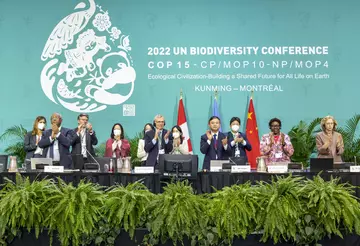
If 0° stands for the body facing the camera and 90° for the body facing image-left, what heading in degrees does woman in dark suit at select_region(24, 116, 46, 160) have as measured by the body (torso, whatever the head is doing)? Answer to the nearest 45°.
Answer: approximately 315°

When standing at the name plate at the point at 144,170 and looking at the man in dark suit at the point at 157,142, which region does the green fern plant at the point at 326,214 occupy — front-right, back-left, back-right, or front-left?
back-right

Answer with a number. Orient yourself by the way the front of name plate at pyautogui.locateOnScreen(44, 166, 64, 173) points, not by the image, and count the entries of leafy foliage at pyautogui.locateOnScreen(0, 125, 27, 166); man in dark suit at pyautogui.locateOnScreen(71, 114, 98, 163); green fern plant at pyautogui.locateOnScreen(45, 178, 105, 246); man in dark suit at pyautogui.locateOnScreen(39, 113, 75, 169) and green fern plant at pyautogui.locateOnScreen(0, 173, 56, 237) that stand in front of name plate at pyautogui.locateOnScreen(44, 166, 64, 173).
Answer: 2

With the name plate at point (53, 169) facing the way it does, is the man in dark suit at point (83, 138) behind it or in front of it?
behind

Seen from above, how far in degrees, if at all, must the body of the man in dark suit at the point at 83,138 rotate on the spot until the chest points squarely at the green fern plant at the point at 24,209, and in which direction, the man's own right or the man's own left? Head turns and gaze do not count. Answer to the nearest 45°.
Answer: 0° — they already face it

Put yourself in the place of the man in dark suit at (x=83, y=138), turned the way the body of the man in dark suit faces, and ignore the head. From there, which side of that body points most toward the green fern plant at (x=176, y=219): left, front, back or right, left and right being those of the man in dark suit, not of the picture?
front

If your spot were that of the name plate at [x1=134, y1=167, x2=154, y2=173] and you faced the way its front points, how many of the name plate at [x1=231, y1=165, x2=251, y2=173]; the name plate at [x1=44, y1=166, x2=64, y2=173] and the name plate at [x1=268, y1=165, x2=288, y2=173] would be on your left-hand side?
2

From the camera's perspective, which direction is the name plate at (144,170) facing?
toward the camera

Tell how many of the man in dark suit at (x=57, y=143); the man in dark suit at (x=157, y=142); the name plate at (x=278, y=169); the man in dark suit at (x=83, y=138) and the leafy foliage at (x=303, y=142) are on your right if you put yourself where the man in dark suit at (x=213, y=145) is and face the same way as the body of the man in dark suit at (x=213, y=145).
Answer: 3

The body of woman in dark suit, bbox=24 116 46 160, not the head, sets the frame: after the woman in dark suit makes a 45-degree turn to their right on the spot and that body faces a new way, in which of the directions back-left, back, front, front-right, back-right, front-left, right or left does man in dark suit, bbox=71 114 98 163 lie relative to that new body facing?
left

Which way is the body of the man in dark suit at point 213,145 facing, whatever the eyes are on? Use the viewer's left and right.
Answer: facing the viewer
